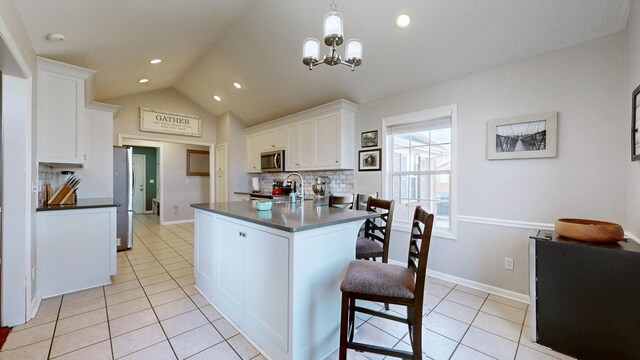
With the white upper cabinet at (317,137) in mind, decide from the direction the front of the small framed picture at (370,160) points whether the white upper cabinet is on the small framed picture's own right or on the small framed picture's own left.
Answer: on the small framed picture's own right

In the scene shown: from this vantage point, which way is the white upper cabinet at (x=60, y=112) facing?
to the viewer's right

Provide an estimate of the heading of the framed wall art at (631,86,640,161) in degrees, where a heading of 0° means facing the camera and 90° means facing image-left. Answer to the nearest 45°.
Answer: approximately 90°

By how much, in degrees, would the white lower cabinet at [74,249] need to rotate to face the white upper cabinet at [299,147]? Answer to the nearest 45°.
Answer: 0° — it already faces it

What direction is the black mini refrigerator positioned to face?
to the viewer's left

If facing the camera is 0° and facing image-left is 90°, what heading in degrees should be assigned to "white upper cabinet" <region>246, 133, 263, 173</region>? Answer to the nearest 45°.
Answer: approximately 45°

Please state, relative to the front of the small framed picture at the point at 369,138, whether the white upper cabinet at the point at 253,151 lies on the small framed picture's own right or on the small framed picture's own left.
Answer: on the small framed picture's own right
